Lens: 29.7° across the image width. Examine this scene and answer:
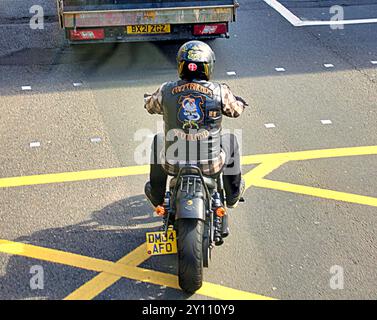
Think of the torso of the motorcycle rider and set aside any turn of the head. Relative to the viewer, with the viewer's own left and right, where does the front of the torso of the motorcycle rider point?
facing away from the viewer

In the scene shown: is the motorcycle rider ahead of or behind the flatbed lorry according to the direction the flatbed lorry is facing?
behind

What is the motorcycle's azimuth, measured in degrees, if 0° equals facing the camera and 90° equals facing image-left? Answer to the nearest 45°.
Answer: approximately 180°

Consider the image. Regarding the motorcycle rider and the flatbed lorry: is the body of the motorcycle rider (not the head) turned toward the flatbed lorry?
yes

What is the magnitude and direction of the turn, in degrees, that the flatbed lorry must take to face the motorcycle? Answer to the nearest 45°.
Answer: approximately 180°

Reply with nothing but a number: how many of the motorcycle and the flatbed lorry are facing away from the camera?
2

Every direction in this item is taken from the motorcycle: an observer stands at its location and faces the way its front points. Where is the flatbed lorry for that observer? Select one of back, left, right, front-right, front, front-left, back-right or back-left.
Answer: front

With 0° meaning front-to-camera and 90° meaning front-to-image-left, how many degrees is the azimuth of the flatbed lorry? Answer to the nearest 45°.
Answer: approximately 180°

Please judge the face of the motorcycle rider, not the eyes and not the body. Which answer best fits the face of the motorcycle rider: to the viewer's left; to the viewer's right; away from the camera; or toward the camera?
away from the camera
